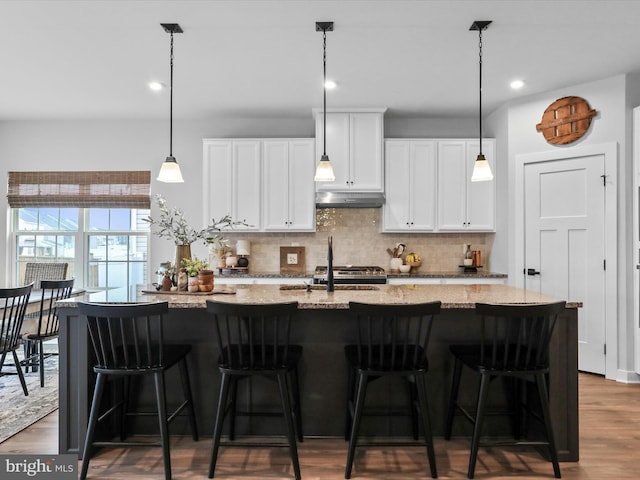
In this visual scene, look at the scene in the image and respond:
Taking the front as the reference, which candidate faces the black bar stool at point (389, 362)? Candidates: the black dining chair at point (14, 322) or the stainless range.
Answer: the stainless range

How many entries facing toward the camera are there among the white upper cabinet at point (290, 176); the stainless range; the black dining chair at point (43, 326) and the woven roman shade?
3

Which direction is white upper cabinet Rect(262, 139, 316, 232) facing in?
toward the camera

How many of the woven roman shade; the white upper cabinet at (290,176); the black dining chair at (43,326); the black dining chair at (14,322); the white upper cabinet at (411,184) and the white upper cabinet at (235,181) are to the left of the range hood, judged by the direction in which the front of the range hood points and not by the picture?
1

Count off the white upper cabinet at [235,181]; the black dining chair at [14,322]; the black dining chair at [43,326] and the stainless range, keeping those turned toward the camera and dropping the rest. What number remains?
2

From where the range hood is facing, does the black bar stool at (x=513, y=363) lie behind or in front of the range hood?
in front

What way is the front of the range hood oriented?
toward the camera

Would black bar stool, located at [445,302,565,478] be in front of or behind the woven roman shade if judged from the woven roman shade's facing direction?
in front

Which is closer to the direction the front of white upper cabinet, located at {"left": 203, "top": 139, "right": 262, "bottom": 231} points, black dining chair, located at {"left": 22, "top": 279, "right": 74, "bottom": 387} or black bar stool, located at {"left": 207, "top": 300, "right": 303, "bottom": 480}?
the black bar stool

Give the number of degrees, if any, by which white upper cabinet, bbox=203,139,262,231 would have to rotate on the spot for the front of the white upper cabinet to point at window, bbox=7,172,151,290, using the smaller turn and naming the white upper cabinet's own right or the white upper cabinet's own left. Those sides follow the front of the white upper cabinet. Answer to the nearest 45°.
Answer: approximately 135° to the white upper cabinet's own right

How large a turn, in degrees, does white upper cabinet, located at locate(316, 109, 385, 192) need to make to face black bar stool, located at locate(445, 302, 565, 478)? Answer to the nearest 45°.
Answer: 0° — it already faces it

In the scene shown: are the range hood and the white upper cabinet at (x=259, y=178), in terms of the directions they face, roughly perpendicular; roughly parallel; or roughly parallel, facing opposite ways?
roughly parallel

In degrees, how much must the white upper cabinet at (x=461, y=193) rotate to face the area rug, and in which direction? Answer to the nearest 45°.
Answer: approximately 45° to its right

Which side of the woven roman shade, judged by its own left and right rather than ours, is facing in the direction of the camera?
front

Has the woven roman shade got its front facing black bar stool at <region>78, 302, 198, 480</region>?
yes

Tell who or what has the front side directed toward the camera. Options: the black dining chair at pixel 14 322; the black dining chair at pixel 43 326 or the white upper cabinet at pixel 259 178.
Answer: the white upper cabinet

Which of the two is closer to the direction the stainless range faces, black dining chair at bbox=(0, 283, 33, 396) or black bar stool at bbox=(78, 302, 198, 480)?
the black bar stool
